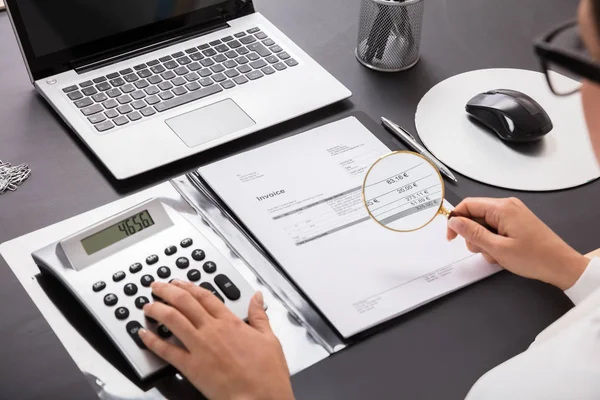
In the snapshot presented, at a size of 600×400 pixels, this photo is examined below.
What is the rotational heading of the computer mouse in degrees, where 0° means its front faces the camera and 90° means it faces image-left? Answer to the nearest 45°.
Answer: approximately 135°

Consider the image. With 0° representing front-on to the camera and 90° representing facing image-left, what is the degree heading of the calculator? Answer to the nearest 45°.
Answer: approximately 315°

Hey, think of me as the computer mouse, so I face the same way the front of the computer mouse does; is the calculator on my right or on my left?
on my left

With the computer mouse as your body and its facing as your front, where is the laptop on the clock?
The laptop is roughly at 10 o'clock from the computer mouse.

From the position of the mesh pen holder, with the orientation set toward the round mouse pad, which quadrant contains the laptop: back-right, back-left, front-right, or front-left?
back-right
